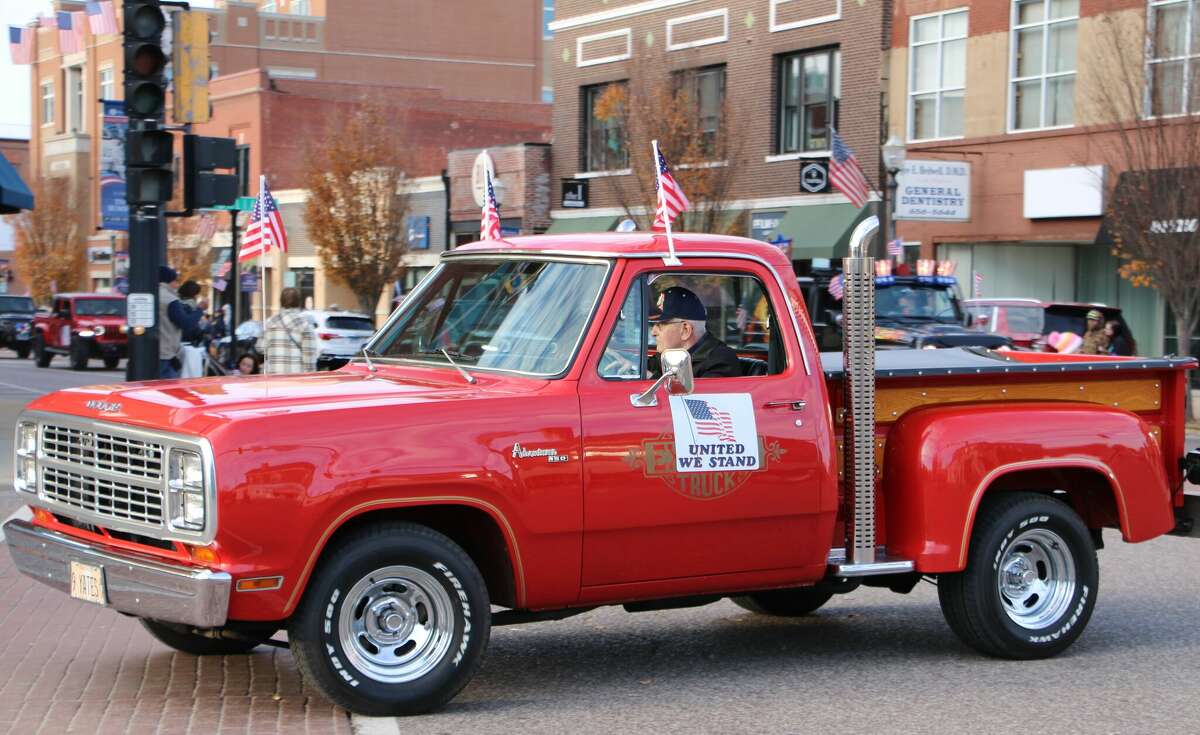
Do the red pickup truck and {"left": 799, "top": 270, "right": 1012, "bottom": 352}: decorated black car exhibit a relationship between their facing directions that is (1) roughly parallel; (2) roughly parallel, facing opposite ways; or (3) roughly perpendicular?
roughly perpendicular

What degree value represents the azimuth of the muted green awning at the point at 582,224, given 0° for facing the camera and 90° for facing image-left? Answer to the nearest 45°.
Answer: approximately 45°

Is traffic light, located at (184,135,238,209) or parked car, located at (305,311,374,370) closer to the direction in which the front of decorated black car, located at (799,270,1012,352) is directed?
the traffic light

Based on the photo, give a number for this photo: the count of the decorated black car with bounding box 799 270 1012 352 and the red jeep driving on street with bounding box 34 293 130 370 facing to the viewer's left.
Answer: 0

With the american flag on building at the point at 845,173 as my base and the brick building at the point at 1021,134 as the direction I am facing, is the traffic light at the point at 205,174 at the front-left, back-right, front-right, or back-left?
back-right

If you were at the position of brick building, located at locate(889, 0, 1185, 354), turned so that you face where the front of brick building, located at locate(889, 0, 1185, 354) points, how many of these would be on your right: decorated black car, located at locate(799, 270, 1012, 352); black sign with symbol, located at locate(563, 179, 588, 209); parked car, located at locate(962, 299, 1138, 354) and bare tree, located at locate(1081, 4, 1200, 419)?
1

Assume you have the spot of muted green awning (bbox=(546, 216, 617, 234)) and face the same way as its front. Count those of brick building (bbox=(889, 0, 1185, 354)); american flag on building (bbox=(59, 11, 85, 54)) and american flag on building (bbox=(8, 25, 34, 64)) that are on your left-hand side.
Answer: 1

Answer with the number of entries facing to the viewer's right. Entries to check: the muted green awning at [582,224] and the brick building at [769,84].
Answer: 0

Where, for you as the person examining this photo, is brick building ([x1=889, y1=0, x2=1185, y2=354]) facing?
facing the viewer and to the left of the viewer
